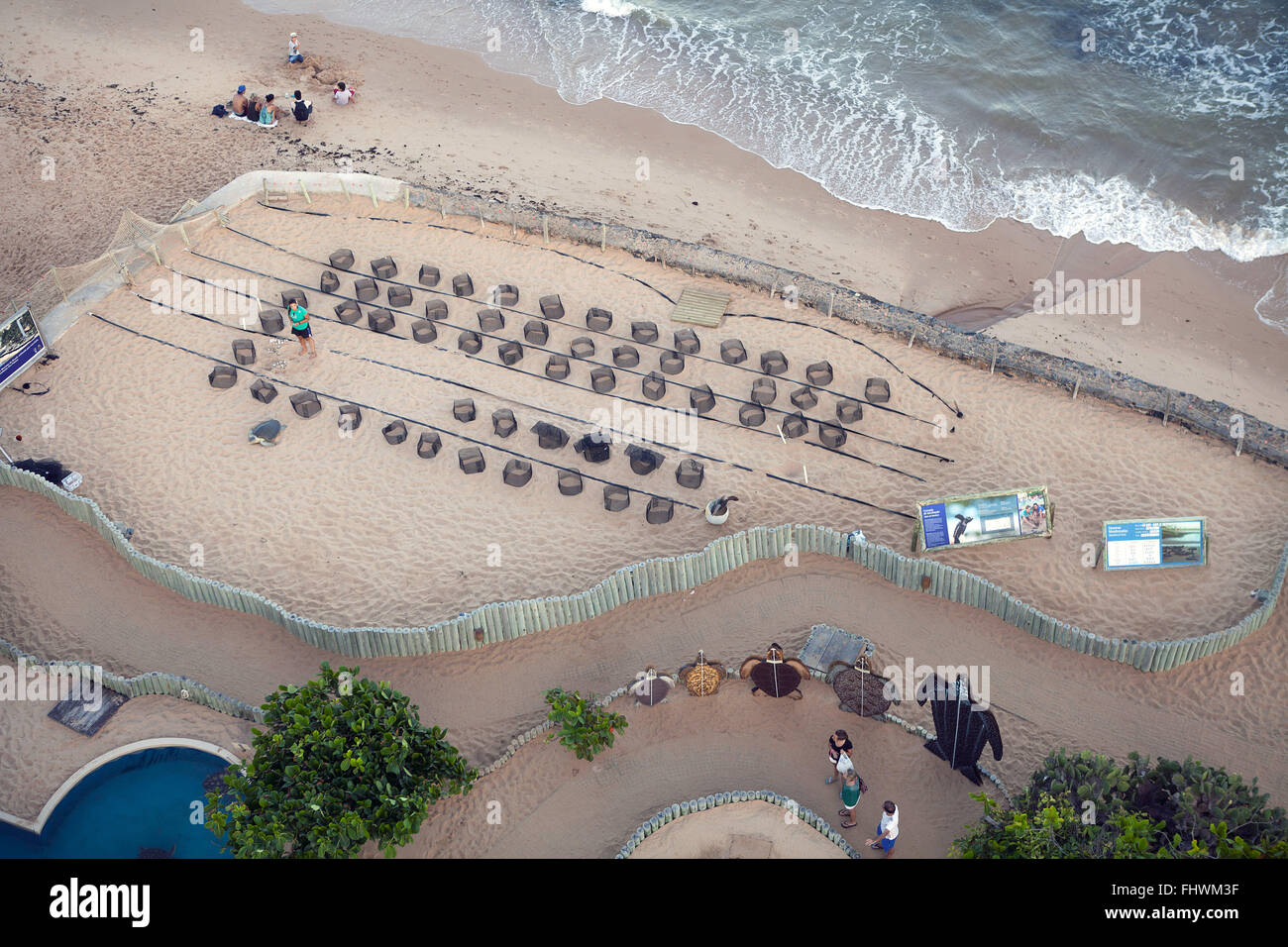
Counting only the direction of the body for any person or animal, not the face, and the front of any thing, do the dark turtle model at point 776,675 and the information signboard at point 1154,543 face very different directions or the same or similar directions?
very different directions

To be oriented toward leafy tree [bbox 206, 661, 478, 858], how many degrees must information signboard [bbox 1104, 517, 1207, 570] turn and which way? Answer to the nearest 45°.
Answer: approximately 45° to its right

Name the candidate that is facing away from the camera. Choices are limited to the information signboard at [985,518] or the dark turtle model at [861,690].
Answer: the dark turtle model

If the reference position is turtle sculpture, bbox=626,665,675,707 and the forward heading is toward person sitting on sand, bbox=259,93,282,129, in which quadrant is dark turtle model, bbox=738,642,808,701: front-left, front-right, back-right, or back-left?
back-right

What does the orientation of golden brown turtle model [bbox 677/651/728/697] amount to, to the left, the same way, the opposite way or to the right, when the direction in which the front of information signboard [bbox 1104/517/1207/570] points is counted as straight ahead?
the opposite way

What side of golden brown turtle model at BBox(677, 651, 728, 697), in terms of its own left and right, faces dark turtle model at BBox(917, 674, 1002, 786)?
right

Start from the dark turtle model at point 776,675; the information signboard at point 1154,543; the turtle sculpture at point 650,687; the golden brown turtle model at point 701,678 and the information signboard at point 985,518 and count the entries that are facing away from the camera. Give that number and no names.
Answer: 3

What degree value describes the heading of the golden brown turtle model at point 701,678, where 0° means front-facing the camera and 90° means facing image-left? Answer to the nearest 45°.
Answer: approximately 180°

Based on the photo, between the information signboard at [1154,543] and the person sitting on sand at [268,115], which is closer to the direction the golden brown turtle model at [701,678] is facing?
the person sitting on sand

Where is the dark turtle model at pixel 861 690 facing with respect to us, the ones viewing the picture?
facing away from the viewer

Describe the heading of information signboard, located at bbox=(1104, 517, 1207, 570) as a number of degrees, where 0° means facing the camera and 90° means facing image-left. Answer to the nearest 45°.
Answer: approximately 0°

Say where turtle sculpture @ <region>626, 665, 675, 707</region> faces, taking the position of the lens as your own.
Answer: facing away from the viewer

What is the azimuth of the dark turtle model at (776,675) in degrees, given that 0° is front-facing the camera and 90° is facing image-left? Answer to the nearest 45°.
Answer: approximately 180°

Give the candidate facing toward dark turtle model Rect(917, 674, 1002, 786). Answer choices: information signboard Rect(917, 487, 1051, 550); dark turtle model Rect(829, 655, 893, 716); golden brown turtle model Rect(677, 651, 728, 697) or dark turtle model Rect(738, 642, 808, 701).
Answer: the information signboard
